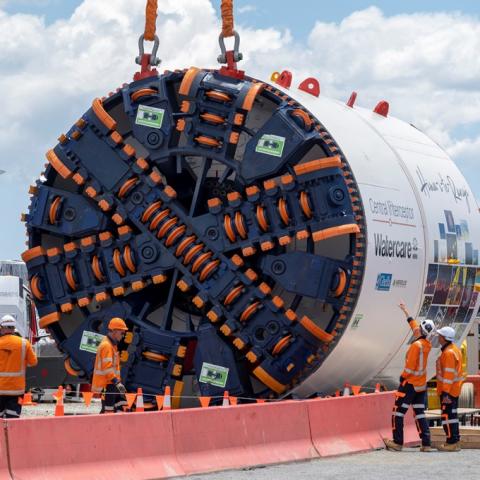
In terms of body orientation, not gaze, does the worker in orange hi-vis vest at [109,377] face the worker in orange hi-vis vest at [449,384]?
yes

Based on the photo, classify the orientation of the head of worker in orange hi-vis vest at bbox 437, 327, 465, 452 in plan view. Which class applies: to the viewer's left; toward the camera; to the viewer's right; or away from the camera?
to the viewer's left

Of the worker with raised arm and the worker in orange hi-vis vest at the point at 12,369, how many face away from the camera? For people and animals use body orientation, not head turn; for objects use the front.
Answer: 1

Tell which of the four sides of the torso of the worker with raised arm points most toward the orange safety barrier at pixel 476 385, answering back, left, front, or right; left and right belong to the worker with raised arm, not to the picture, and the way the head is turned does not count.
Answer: right

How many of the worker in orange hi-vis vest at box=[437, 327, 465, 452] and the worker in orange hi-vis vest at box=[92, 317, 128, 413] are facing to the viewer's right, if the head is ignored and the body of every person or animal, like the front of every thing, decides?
1

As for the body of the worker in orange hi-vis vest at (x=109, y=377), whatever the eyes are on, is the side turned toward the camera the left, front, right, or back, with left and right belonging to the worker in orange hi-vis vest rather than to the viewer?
right

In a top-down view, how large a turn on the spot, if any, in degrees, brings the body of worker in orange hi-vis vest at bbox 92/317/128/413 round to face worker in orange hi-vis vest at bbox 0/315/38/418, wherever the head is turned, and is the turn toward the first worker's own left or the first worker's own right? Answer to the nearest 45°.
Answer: approximately 135° to the first worker's own right

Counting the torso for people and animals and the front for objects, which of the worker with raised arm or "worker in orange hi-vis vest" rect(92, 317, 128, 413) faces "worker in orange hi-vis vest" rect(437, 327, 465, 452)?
"worker in orange hi-vis vest" rect(92, 317, 128, 413)

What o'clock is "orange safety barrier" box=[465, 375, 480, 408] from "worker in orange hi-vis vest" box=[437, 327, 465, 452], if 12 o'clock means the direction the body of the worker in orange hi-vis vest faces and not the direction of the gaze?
The orange safety barrier is roughly at 3 o'clock from the worker in orange hi-vis vest.
